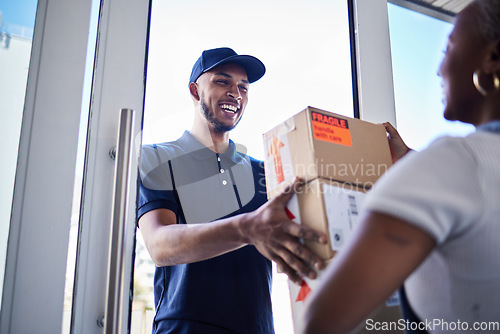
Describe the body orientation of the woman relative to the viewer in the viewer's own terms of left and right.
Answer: facing away from the viewer and to the left of the viewer
